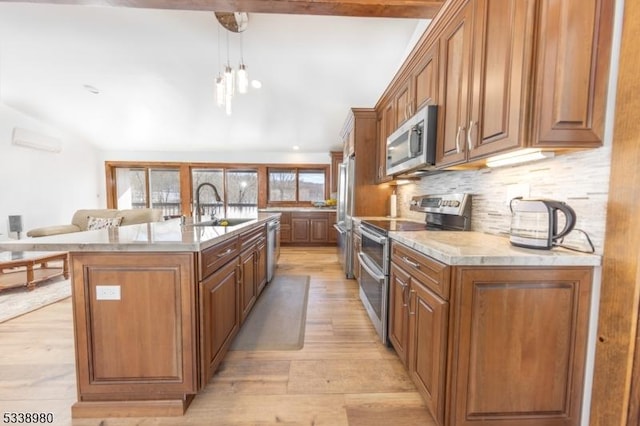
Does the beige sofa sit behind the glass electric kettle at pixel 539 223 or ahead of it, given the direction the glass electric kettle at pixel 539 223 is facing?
ahead

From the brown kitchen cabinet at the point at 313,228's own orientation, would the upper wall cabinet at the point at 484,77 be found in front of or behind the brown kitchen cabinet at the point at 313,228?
in front

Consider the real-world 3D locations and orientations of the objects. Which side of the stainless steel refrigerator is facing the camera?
left

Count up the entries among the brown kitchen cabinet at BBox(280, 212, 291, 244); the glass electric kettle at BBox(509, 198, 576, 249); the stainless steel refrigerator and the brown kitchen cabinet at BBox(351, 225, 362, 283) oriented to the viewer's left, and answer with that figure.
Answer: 3

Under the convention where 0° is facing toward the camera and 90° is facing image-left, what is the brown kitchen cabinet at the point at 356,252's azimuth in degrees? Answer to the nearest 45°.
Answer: approximately 90°

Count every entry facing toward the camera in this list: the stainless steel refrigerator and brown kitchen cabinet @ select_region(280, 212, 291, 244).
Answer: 1

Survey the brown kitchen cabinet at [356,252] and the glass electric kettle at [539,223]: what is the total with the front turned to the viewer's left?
2

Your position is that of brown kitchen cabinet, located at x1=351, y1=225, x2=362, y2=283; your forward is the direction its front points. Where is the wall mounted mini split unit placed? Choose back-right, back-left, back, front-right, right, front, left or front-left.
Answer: front

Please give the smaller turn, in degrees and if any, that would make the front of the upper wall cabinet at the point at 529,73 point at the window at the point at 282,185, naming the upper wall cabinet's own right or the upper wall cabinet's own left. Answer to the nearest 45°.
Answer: approximately 90° to the upper wall cabinet's own right

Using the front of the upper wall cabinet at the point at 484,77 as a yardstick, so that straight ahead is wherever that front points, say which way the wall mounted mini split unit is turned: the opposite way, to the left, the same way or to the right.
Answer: the opposite way

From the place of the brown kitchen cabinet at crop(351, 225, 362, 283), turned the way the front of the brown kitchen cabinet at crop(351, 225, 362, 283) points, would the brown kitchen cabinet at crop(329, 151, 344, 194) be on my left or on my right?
on my right

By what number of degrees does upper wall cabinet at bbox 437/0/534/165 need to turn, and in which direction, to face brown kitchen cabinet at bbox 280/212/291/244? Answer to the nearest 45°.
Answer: approximately 90° to its right

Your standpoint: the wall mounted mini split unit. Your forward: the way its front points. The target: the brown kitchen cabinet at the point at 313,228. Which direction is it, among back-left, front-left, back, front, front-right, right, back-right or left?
front

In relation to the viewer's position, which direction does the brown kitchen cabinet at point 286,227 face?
facing the viewer

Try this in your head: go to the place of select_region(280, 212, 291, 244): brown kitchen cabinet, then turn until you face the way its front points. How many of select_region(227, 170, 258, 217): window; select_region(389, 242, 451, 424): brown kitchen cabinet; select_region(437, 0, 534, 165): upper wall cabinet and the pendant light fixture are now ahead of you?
3

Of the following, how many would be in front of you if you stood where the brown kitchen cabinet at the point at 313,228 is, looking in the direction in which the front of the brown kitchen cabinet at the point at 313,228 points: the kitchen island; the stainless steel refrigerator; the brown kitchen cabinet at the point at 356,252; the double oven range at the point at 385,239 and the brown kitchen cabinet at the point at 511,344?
5

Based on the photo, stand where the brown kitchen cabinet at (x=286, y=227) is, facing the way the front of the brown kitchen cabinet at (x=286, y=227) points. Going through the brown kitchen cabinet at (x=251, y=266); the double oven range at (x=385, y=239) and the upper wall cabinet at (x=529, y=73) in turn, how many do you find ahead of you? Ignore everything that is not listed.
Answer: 3

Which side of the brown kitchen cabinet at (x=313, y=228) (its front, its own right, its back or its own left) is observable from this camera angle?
front
